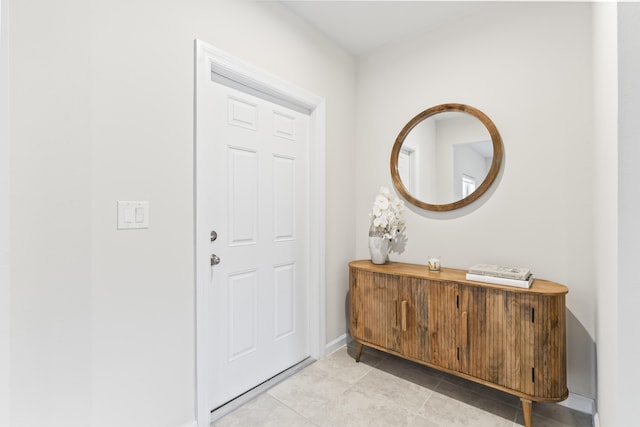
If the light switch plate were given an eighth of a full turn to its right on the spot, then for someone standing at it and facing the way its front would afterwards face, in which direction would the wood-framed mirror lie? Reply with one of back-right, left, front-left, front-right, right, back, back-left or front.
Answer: back-left

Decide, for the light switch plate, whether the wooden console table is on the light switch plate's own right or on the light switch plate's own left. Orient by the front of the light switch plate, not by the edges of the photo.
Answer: on the light switch plate's own left

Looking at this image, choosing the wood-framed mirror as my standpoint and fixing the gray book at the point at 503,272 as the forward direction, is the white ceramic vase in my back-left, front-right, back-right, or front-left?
back-right

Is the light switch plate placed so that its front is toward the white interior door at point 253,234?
no

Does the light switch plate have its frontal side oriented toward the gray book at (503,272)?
no

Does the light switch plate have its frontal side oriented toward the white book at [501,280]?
no

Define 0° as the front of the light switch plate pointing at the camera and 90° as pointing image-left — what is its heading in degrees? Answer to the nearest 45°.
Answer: approximately 0°

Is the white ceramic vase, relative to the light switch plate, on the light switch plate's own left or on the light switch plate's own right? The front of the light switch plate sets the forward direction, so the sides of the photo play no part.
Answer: on the light switch plate's own left

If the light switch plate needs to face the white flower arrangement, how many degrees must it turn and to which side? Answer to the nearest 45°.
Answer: approximately 90° to its left

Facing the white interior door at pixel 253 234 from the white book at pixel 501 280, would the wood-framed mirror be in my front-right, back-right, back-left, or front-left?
front-right
